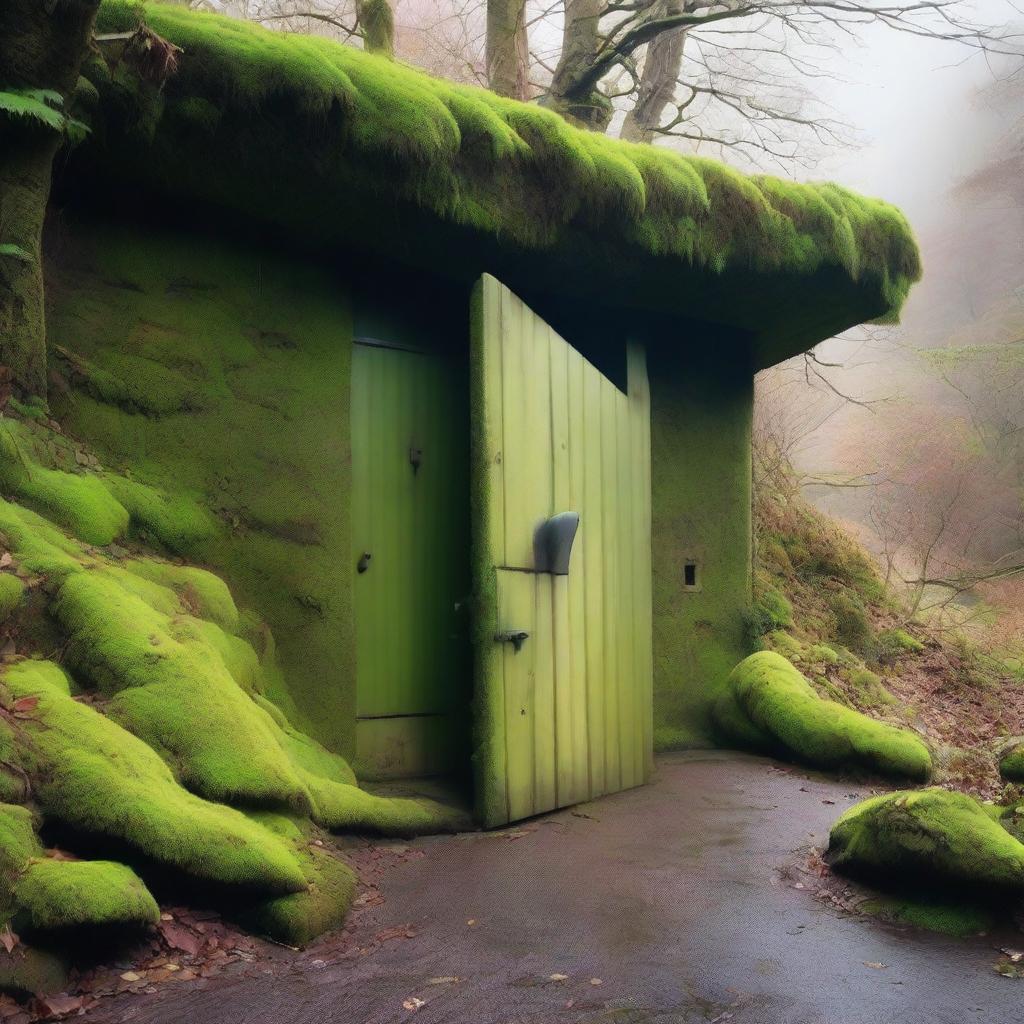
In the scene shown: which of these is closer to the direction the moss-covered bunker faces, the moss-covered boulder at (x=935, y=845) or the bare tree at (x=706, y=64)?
the moss-covered boulder

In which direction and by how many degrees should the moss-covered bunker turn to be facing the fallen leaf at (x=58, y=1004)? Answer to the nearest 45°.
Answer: approximately 45° to its right

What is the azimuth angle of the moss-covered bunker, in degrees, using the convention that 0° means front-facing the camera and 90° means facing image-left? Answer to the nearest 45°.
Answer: approximately 315°

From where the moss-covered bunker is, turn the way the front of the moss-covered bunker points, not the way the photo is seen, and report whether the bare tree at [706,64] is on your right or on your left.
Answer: on your left

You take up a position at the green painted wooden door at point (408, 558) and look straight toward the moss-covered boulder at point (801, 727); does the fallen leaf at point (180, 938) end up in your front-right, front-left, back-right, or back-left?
back-right

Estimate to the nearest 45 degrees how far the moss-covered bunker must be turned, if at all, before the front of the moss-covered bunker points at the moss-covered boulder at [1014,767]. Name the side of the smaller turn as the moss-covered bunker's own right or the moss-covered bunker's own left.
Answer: approximately 45° to the moss-covered bunker's own left

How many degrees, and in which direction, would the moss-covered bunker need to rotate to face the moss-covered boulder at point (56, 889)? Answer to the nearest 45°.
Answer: approximately 45° to its right
